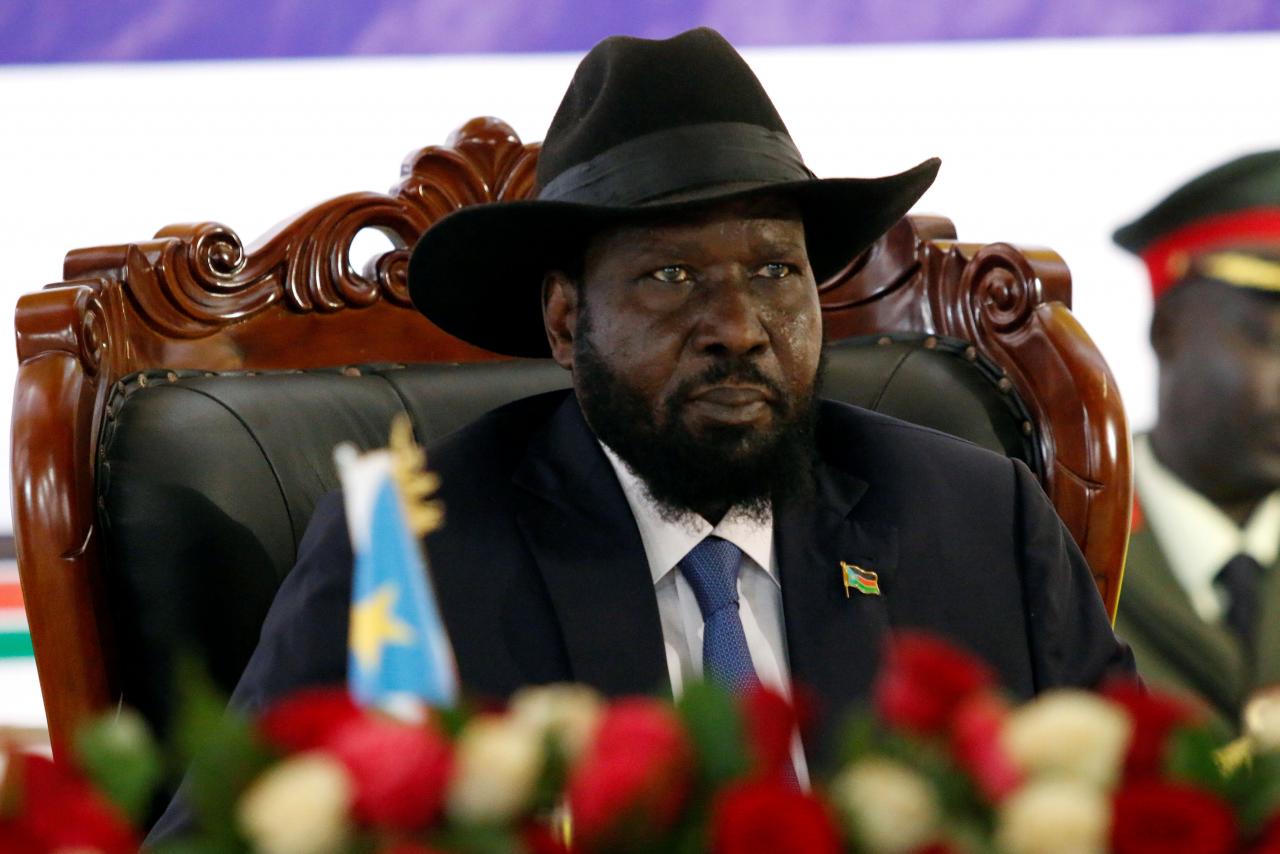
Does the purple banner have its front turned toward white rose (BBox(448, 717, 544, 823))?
yes

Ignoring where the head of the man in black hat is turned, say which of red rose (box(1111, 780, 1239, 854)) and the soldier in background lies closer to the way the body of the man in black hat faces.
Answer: the red rose

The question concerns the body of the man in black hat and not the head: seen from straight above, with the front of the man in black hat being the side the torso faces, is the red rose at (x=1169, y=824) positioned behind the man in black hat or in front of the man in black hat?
in front

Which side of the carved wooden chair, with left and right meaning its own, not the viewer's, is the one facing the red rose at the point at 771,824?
front

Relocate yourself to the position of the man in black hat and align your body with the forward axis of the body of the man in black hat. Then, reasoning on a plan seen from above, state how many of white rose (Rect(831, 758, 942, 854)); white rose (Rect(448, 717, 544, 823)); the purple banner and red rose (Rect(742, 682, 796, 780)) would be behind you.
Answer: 1

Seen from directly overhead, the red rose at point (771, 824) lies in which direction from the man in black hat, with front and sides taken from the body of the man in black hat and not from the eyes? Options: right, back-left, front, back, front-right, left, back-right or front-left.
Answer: front

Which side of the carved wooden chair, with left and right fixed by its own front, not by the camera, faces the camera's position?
front

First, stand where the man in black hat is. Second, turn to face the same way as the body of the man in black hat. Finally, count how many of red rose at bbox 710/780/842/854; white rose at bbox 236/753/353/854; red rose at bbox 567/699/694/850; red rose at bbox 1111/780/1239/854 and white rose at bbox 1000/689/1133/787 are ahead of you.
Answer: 5

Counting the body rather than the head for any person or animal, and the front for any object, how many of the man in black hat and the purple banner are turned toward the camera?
2

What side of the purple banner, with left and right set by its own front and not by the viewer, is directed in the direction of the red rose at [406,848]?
front

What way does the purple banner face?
toward the camera

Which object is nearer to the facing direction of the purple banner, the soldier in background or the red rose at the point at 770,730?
the red rose

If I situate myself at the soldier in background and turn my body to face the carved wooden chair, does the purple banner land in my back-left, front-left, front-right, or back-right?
front-right

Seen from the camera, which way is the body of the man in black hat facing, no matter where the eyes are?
toward the camera

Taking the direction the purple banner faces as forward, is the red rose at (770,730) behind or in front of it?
in front
